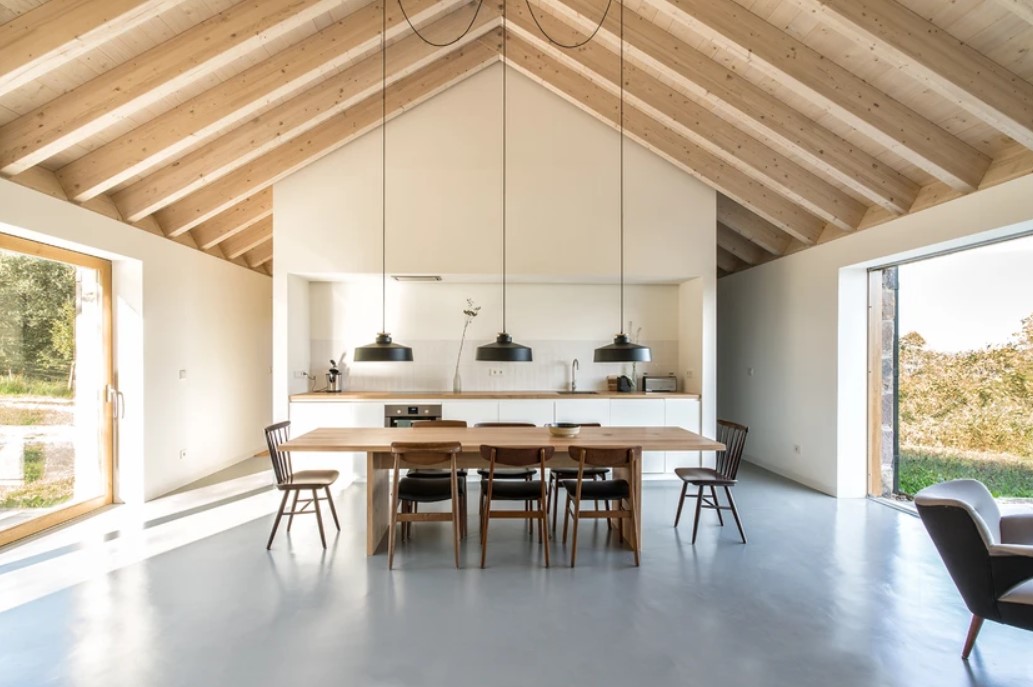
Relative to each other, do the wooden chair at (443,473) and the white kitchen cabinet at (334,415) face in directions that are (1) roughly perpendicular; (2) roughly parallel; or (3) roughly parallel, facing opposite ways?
roughly parallel

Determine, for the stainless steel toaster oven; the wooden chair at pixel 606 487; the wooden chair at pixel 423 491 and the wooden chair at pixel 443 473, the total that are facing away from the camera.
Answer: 2

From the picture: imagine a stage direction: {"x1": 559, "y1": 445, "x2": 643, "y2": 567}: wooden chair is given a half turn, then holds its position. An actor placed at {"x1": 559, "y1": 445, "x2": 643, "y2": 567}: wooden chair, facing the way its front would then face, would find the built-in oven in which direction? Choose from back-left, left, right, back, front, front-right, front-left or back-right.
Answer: back-right

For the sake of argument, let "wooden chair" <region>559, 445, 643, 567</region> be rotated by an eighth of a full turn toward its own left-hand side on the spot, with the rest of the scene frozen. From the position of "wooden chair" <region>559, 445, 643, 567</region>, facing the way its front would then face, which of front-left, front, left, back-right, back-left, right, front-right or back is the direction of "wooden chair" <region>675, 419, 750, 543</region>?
right

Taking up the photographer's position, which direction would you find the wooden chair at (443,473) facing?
facing the viewer

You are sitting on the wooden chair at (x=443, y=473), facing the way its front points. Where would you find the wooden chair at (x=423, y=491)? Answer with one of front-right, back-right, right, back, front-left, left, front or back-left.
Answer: front

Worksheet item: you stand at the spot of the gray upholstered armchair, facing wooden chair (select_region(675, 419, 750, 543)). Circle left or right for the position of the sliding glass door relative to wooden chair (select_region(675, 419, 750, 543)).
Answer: left

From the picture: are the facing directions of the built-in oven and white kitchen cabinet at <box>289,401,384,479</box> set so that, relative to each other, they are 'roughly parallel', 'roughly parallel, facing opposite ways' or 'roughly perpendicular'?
roughly parallel

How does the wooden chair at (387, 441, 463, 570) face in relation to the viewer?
away from the camera

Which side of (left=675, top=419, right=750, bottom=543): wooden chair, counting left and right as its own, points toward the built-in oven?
front

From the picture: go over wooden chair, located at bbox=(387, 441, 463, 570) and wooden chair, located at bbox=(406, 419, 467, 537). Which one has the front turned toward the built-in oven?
wooden chair, located at bbox=(387, 441, 463, 570)

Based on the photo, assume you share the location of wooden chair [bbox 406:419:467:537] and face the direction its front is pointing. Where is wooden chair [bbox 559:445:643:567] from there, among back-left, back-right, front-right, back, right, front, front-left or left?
front-left

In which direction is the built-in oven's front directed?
toward the camera

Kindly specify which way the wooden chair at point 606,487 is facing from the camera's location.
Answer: facing away from the viewer

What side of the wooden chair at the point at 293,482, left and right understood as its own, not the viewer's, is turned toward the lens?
right

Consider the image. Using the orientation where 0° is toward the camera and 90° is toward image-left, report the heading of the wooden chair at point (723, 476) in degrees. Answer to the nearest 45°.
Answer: approximately 90°

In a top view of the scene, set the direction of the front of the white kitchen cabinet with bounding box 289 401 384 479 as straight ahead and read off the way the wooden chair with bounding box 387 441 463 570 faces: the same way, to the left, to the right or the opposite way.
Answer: the opposite way

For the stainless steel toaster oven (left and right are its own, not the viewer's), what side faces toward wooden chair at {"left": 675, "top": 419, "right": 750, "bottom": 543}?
front

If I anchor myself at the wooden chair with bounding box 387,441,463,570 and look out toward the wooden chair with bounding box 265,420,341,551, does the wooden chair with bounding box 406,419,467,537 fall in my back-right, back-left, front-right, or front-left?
front-right
